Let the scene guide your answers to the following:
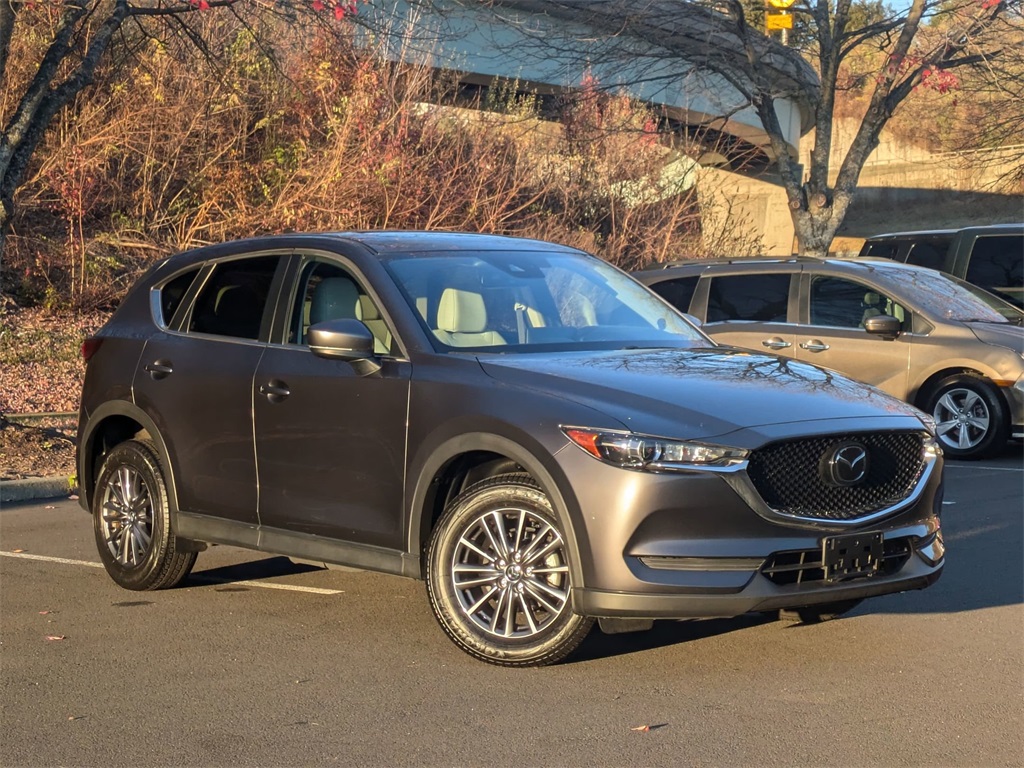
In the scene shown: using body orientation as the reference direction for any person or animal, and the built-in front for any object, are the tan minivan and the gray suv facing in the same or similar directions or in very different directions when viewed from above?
same or similar directions

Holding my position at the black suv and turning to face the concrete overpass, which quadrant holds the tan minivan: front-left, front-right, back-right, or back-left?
back-left

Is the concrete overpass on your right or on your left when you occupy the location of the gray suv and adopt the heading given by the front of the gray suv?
on your left

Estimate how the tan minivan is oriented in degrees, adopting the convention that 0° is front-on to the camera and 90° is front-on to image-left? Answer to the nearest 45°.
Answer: approximately 315°

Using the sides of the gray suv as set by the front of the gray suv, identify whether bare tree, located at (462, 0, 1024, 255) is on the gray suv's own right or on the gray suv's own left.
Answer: on the gray suv's own left

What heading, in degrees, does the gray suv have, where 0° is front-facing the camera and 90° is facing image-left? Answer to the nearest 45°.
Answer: approximately 315°

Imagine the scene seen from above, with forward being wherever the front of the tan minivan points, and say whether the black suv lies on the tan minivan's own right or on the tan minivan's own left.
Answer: on the tan minivan's own left

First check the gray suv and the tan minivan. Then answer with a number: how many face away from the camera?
0

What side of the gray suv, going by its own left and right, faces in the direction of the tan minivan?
left

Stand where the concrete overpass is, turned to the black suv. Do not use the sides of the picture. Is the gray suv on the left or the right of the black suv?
right
